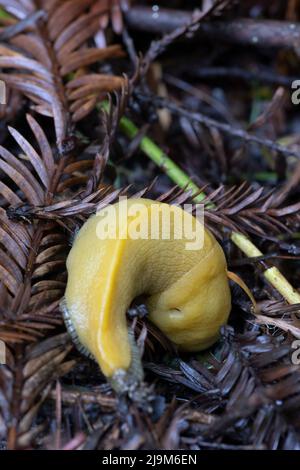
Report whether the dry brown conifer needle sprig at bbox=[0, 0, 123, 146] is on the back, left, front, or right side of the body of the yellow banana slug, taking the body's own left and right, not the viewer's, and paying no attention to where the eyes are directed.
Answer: back

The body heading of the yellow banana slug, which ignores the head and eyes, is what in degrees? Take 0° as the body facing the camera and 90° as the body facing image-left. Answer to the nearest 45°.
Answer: approximately 0°

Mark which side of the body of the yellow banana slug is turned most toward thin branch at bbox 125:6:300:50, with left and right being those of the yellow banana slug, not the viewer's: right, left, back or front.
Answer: back

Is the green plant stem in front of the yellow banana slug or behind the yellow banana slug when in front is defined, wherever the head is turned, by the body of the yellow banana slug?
behind
